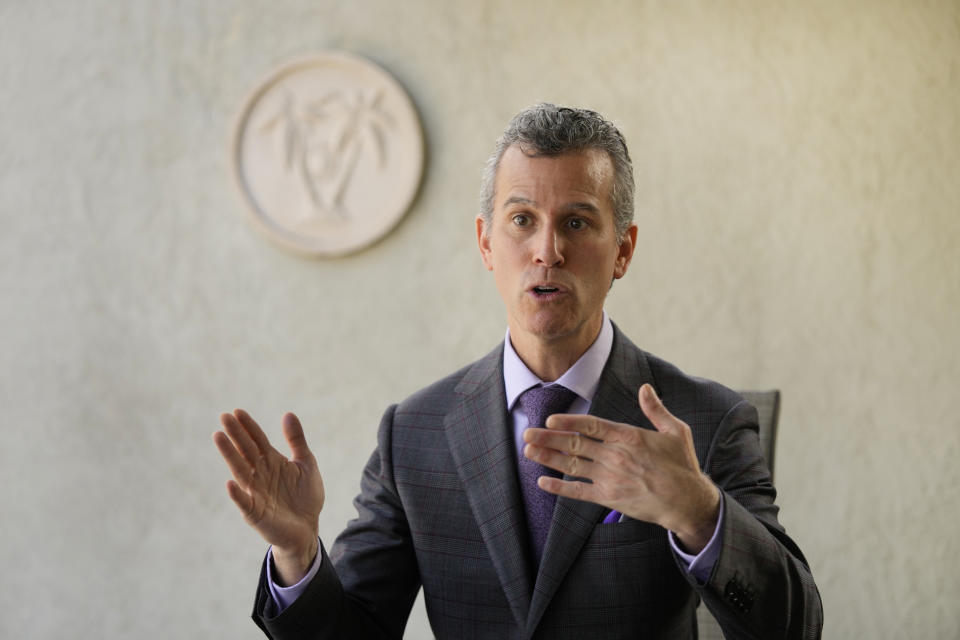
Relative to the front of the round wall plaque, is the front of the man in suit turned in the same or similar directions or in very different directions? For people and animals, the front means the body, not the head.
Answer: same or similar directions

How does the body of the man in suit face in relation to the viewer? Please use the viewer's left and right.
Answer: facing the viewer

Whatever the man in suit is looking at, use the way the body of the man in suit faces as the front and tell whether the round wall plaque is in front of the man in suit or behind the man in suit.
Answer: behind

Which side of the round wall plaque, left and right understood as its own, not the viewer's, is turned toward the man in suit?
front

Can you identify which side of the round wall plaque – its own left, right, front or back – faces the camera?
front

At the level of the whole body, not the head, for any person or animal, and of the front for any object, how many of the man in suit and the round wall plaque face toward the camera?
2
